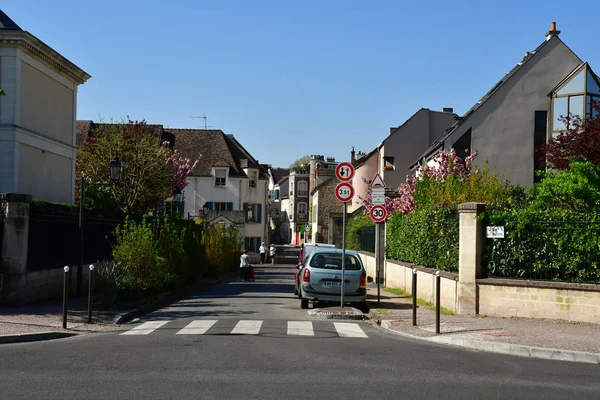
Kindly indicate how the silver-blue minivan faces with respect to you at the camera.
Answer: facing away from the viewer

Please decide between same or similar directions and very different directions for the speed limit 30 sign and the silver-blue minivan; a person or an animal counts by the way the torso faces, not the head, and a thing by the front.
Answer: very different directions

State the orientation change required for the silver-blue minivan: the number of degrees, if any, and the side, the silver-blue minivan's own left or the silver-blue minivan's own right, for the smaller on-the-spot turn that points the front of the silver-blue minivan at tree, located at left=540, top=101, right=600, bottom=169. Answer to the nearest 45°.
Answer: approximately 45° to the silver-blue minivan's own right

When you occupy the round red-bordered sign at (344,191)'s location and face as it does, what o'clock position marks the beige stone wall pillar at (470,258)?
The beige stone wall pillar is roughly at 10 o'clock from the round red-bordered sign.

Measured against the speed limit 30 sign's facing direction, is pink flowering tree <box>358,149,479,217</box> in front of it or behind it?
behind

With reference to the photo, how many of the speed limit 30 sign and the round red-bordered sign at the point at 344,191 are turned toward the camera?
2

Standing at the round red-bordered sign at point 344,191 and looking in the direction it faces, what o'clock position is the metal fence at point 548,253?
The metal fence is roughly at 10 o'clock from the round red-bordered sign.

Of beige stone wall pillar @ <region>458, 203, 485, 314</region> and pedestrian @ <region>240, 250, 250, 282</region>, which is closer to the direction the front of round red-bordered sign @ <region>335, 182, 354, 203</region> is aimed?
the beige stone wall pillar

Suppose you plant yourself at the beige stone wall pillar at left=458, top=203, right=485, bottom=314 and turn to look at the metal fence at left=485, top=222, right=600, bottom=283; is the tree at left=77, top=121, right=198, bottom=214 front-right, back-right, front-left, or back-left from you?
back-left

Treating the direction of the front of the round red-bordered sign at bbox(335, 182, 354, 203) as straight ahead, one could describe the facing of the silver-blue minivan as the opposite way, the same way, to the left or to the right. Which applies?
the opposite way
